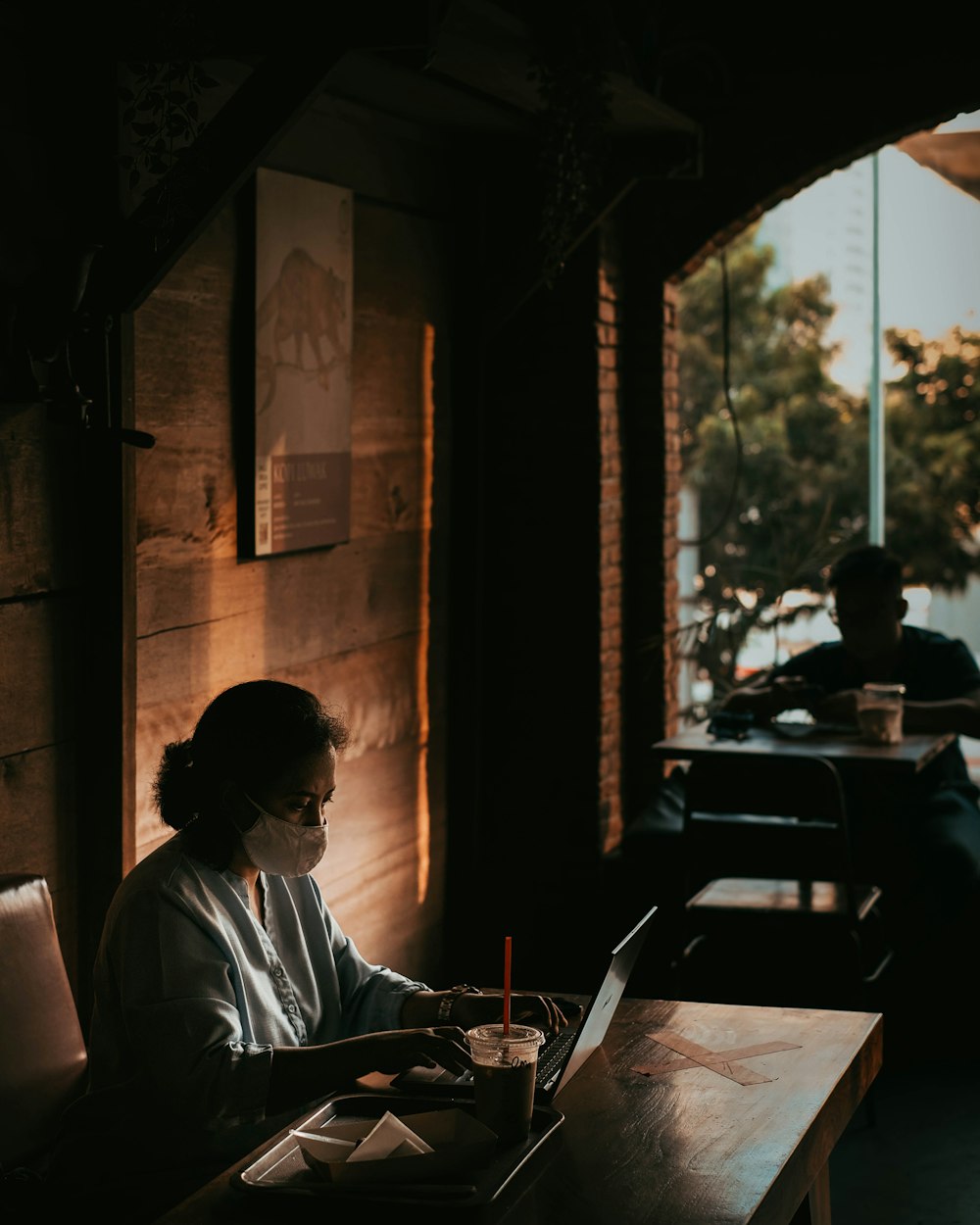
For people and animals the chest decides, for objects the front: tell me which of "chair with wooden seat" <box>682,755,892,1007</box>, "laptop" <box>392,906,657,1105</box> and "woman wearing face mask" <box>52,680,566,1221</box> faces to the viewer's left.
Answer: the laptop

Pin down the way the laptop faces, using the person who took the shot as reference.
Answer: facing to the left of the viewer

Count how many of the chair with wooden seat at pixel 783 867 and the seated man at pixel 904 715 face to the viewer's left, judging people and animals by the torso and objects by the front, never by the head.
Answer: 0

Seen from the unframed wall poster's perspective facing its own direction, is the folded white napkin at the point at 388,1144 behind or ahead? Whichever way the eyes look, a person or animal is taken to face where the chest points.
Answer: ahead

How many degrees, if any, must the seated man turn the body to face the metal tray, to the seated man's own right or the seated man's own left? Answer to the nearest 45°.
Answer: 0° — they already face it

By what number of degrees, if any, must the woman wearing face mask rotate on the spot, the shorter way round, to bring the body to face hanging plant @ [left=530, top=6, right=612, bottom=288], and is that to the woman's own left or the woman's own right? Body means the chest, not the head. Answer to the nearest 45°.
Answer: approximately 90° to the woman's own left

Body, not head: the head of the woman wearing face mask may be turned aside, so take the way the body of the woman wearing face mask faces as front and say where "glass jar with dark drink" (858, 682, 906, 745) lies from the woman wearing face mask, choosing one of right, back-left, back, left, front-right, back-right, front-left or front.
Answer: left

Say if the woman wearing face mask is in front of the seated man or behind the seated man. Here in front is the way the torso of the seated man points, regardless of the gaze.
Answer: in front

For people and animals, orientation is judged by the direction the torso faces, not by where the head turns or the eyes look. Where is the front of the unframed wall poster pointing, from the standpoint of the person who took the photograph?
facing the viewer and to the right of the viewer

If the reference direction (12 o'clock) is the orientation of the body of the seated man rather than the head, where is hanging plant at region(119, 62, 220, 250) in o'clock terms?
The hanging plant is roughly at 1 o'clock from the seated man.
